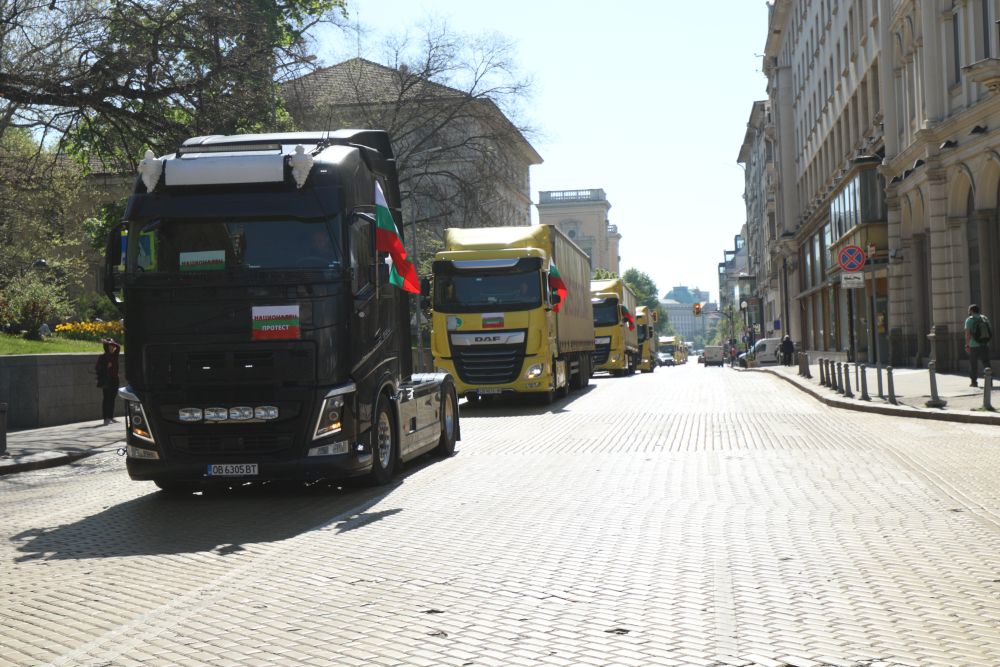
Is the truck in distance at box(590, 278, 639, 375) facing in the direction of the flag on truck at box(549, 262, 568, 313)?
yes

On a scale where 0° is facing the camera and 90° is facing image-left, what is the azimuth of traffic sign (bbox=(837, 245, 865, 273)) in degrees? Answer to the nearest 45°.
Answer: approximately 0°

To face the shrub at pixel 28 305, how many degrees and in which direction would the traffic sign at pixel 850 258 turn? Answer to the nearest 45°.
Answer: approximately 90° to its right

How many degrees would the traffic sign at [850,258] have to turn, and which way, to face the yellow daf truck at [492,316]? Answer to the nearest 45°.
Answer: approximately 90° to its right
